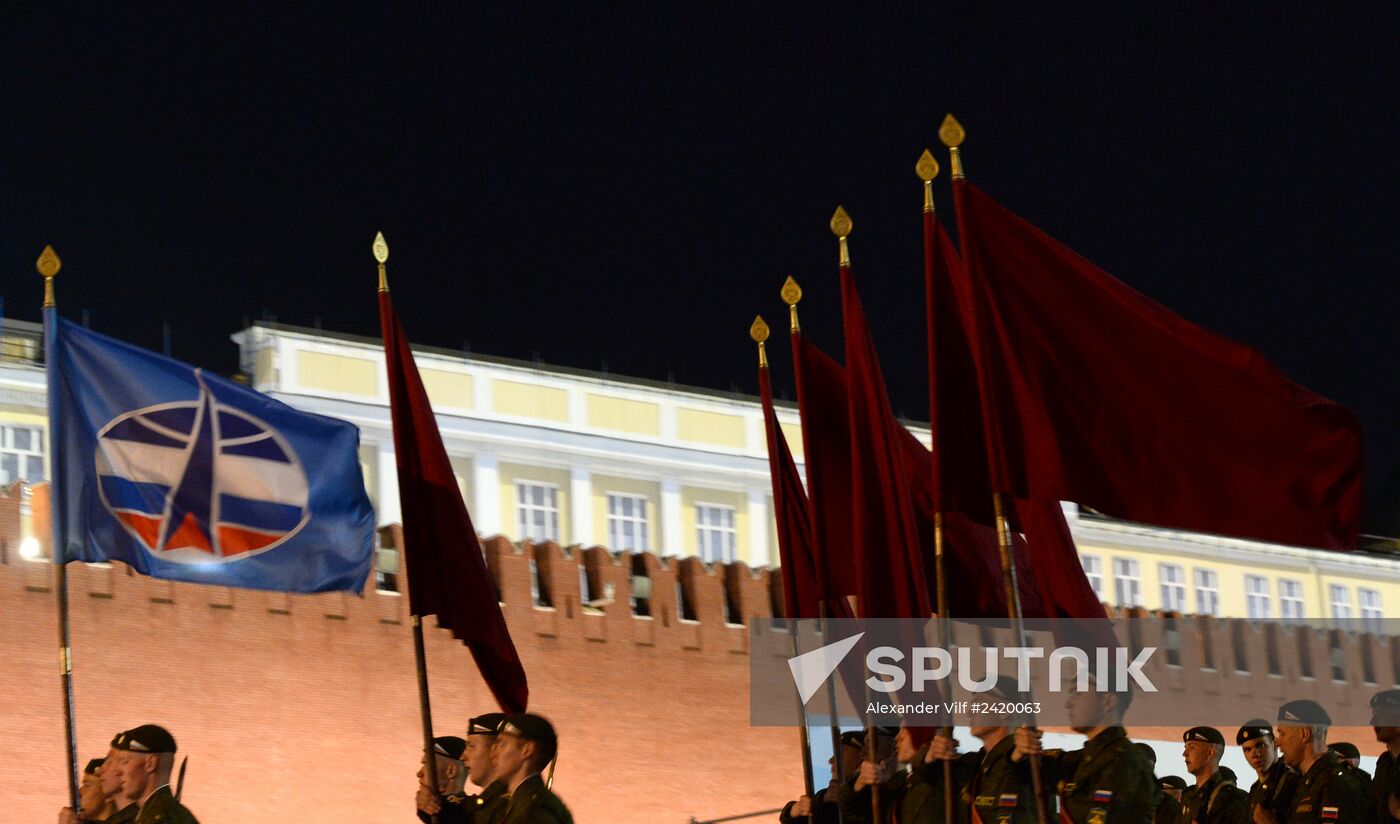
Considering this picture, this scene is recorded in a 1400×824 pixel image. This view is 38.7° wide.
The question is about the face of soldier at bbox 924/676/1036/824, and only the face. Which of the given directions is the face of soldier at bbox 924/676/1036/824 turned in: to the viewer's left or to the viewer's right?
to the viewer's left

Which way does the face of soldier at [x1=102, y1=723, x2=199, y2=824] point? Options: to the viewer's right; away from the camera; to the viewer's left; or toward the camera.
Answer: to the viewer's left

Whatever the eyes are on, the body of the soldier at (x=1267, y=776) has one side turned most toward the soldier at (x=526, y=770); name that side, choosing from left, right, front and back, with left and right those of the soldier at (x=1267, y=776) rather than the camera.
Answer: front

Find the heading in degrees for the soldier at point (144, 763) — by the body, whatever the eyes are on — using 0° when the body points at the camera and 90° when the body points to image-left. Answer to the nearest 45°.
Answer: approximately 90°

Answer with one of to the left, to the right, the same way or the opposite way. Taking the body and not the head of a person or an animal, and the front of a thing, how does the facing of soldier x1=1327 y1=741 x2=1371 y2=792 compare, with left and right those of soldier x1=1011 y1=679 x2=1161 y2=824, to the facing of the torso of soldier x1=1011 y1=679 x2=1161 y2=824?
the same way

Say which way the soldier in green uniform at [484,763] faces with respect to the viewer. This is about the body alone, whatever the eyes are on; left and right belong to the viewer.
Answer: facing to the left of the viewer

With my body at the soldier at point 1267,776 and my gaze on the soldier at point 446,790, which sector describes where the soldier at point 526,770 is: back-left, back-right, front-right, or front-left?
front-left

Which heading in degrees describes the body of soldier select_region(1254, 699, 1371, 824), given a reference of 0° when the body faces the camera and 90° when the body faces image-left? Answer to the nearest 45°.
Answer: approximately 90°

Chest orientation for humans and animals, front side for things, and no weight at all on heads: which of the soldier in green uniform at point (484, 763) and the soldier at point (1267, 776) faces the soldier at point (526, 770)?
the soldier at point (1267, 776)

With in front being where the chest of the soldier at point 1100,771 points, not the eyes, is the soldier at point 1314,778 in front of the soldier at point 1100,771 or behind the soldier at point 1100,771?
behind
